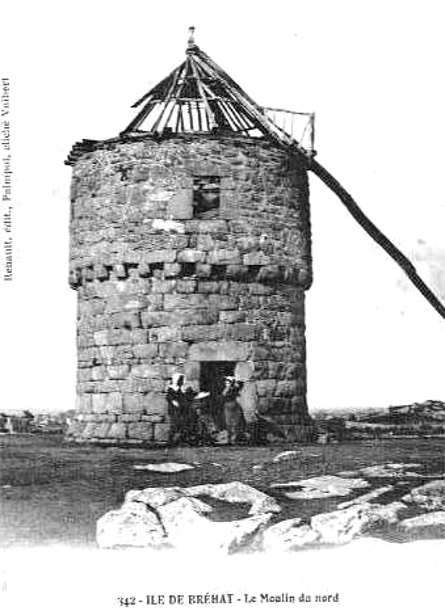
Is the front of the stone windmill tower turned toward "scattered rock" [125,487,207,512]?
yes

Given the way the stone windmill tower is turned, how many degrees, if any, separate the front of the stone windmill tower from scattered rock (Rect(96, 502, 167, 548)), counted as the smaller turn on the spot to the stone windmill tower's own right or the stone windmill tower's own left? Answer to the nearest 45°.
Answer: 0° — it already faces it

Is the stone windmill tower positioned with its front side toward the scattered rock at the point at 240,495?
yes

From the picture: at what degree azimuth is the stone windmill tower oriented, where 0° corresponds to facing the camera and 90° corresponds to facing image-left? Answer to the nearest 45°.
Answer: approximately 0°

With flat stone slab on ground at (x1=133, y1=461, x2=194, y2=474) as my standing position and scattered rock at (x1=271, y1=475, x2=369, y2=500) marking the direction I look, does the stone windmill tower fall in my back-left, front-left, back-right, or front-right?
back-left

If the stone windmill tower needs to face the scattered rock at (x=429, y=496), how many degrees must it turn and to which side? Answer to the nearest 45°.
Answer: approximately 45° to its left

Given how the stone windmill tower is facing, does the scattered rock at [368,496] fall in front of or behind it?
in front

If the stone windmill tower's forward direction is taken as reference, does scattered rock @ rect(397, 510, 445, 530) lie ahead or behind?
ahead

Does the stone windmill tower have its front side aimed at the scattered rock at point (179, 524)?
yes
